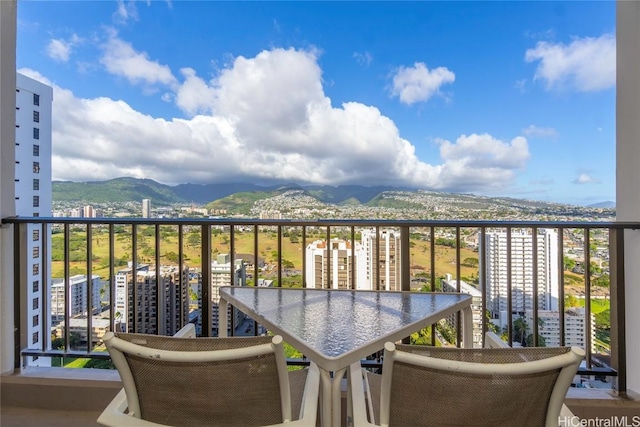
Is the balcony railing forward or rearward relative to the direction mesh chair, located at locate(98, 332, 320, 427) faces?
forward

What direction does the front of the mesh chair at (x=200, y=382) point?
away from the camera

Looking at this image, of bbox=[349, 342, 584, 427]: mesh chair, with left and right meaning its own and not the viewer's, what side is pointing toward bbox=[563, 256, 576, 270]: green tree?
front

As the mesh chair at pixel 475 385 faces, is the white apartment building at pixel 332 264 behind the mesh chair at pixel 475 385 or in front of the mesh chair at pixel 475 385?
in front

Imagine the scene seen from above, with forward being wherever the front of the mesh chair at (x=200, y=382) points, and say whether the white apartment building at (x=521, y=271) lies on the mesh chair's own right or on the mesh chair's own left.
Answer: on the mesh chair's own right

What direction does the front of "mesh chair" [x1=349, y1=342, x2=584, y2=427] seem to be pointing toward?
away from the camera

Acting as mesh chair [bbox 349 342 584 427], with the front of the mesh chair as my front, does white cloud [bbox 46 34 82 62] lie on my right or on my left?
on my left

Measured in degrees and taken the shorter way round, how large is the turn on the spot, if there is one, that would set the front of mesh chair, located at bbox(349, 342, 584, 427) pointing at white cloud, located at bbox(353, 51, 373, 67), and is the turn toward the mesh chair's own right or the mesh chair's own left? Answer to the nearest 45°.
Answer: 0° — it already faces it

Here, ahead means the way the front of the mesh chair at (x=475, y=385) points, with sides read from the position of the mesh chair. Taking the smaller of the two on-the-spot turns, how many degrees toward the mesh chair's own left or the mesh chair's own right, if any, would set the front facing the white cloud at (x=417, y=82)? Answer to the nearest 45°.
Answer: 0° — it already faces it

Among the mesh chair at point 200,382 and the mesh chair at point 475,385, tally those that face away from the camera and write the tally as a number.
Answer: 2

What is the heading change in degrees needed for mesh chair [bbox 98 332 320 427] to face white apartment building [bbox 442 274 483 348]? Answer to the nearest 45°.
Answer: approximately 45° to its right

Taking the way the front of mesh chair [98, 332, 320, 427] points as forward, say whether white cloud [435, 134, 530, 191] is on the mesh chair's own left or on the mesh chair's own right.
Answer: on the mesh chair's own right

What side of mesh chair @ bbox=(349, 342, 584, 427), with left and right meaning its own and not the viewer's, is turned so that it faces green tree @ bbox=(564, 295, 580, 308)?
front
